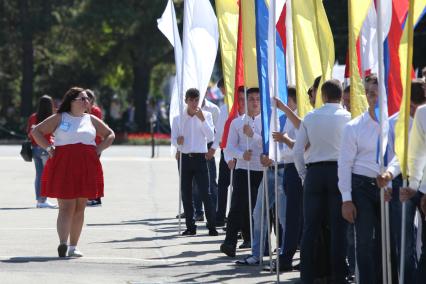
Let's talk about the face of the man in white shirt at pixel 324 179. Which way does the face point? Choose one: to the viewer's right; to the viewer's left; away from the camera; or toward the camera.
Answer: away from the camera

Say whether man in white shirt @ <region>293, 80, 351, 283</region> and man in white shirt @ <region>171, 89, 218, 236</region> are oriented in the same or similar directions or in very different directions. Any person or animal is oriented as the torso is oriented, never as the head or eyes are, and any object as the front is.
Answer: very different directions

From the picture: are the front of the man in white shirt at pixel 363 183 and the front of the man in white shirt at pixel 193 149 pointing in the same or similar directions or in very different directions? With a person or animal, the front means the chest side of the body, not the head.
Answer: same or similar directions

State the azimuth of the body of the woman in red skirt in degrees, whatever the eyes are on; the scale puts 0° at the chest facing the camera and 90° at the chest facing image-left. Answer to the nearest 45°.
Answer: approximately 0°

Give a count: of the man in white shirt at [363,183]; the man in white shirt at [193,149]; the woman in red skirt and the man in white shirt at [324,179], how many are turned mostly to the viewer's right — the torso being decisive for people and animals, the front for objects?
0

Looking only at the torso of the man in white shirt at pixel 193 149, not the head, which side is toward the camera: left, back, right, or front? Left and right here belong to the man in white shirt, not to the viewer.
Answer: front

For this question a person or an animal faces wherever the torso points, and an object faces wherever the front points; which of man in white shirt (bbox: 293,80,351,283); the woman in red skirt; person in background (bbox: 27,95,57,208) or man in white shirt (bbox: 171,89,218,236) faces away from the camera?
man in white shirt (bbox: 293,80,351,283)

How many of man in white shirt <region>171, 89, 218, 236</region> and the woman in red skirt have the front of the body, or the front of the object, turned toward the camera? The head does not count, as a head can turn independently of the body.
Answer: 2
